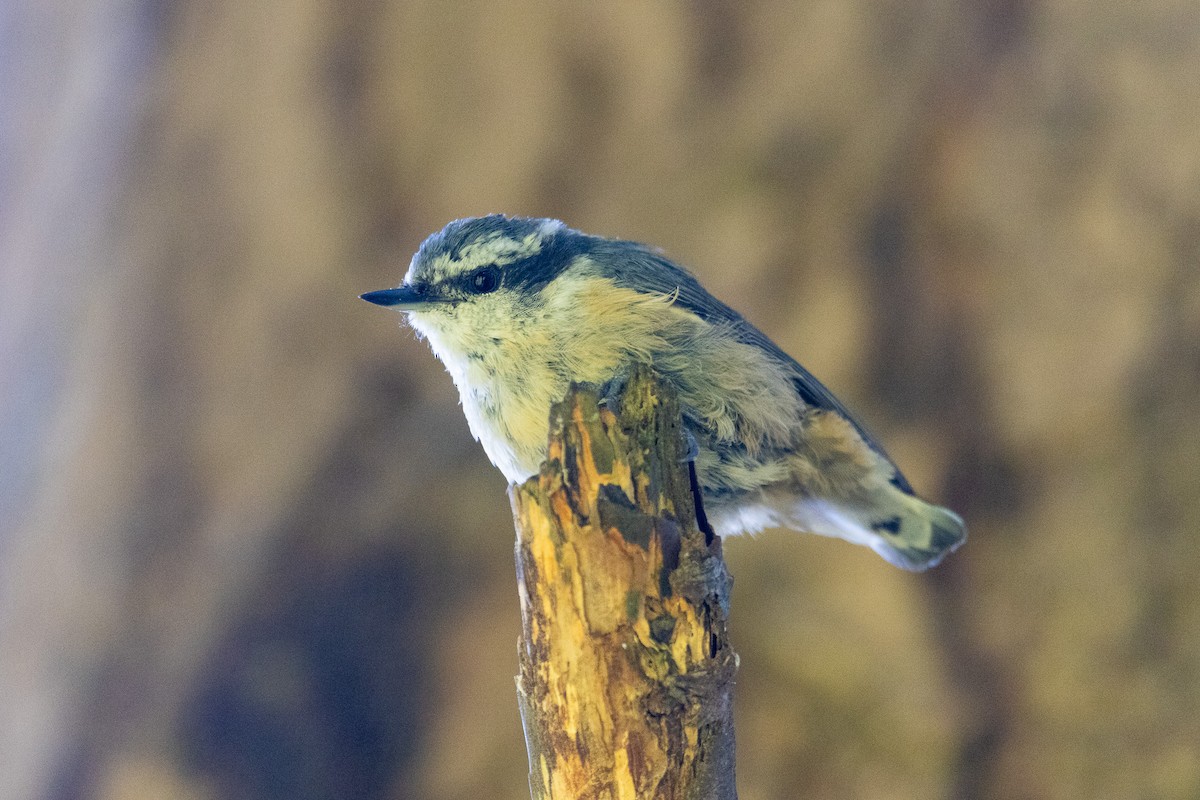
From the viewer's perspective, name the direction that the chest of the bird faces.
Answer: to the viewer's left
